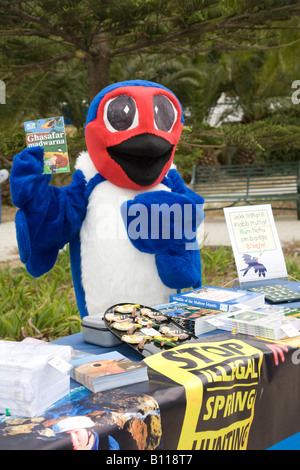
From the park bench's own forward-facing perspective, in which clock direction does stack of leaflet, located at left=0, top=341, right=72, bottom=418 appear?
The stack of leaflet is roughly at 12 o'clock from the park bench.

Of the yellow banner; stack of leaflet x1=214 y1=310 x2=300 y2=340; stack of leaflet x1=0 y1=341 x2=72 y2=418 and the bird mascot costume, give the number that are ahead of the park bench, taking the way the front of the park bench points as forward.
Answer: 4

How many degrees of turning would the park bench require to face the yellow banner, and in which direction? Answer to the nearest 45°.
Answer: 0° — it already faces it

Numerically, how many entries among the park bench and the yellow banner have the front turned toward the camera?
2

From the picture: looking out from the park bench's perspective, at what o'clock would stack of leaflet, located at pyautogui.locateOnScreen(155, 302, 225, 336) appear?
The stack of leaflet is roughly at 12 o'clock from the park bench.
